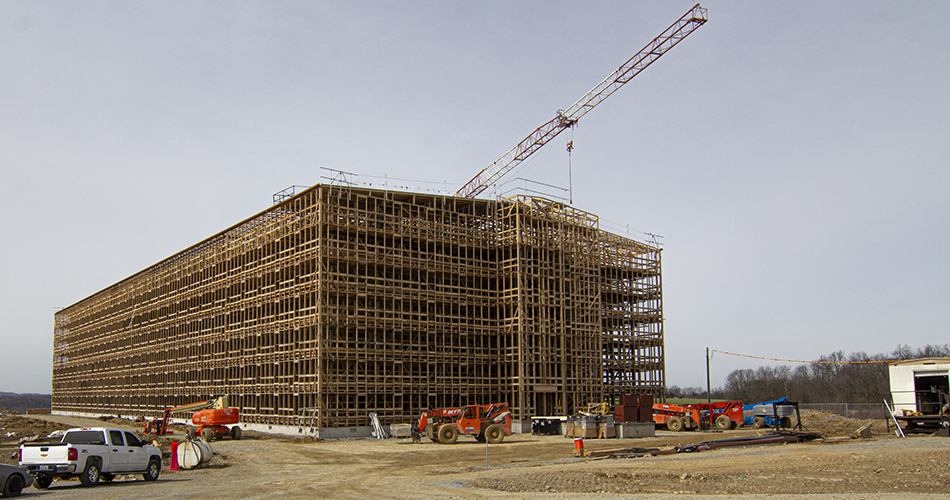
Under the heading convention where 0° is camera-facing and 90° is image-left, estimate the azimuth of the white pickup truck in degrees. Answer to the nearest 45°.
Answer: approximately 225°

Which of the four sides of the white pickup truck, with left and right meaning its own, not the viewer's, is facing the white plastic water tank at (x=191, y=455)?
front

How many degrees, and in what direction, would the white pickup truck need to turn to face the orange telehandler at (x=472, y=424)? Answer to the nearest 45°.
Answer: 0° — it already faces it

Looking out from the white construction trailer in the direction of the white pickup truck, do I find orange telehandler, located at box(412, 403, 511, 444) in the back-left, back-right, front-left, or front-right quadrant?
front-right

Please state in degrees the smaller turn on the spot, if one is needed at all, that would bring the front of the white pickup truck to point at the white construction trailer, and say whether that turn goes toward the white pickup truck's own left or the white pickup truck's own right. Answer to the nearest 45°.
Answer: approximately 45° to the white pickup truck's own right
